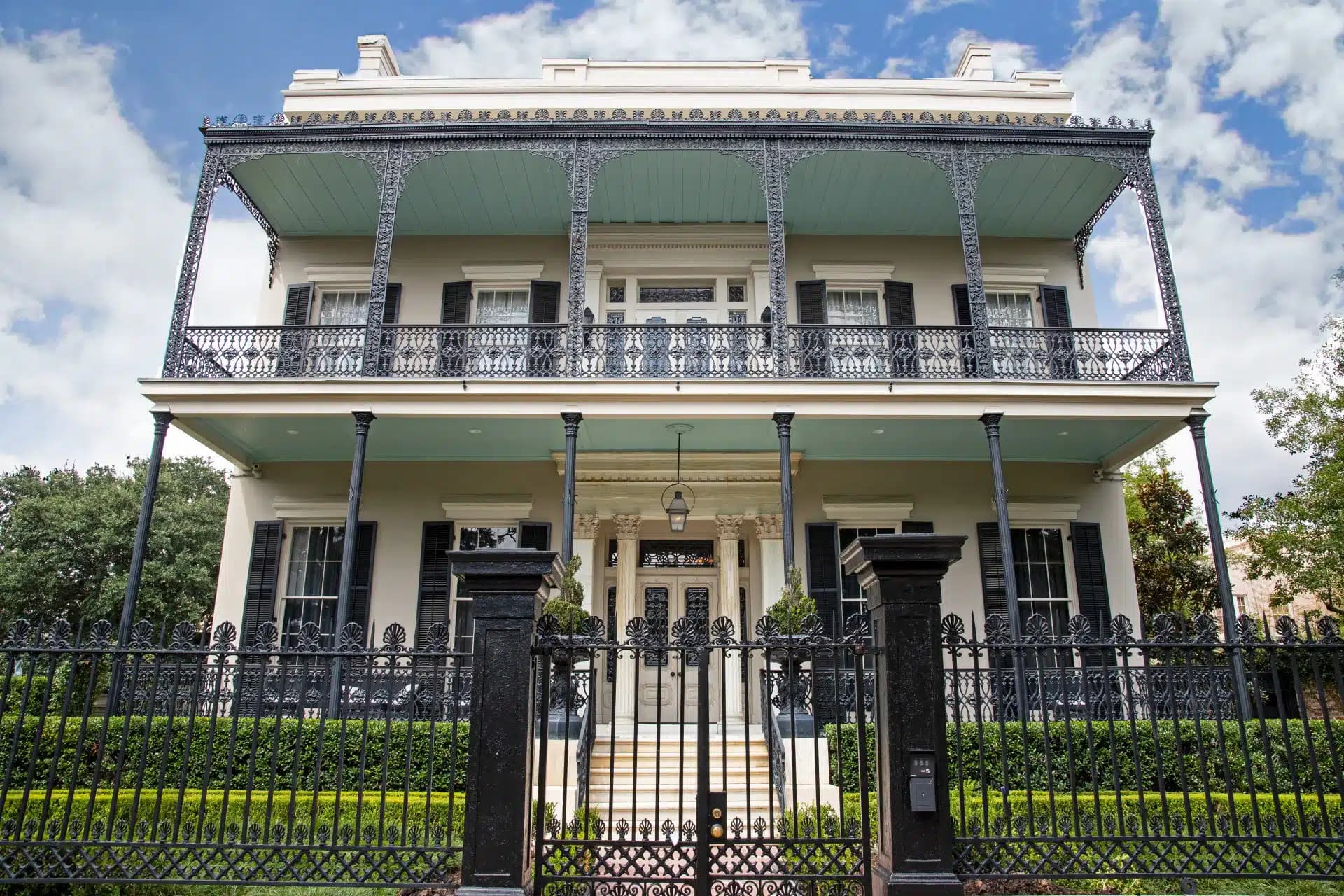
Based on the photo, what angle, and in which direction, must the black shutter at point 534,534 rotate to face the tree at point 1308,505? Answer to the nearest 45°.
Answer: approximately 90° to its left

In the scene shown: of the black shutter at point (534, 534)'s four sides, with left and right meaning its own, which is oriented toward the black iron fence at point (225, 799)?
front

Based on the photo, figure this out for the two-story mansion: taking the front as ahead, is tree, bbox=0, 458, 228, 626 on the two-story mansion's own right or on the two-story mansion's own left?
on the two-story mansion's own right

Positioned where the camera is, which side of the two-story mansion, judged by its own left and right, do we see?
front

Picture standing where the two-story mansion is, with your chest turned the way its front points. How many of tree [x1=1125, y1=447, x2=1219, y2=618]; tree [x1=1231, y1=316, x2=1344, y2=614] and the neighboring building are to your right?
0

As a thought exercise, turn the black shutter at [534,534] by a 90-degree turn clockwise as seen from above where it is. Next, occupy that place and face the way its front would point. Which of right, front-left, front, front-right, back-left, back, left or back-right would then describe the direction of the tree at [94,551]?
front-right

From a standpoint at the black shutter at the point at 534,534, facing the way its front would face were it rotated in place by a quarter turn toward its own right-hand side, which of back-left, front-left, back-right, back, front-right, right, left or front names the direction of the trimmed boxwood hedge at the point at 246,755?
front-left

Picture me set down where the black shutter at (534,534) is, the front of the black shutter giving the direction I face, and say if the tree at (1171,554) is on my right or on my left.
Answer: on my left

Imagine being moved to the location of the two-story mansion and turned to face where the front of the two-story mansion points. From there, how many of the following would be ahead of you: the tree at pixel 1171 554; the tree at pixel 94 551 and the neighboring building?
0

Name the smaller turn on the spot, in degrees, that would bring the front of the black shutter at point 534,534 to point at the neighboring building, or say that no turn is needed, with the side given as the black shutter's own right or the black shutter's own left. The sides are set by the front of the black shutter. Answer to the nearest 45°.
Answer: approximately 135° to the black shutter's own left

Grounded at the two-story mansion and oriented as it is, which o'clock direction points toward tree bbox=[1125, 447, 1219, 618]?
The tree is roughly at 8 o'clock from the two-story mansion.

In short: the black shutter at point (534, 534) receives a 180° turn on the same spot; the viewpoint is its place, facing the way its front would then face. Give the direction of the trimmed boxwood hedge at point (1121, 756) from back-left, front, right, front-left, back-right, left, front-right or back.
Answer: back-right

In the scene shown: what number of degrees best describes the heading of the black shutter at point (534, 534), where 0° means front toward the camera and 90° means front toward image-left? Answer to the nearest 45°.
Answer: approximately 0°

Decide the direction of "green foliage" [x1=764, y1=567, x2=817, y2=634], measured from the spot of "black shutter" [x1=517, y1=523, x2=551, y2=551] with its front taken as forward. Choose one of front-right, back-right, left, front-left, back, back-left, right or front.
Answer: front-left
